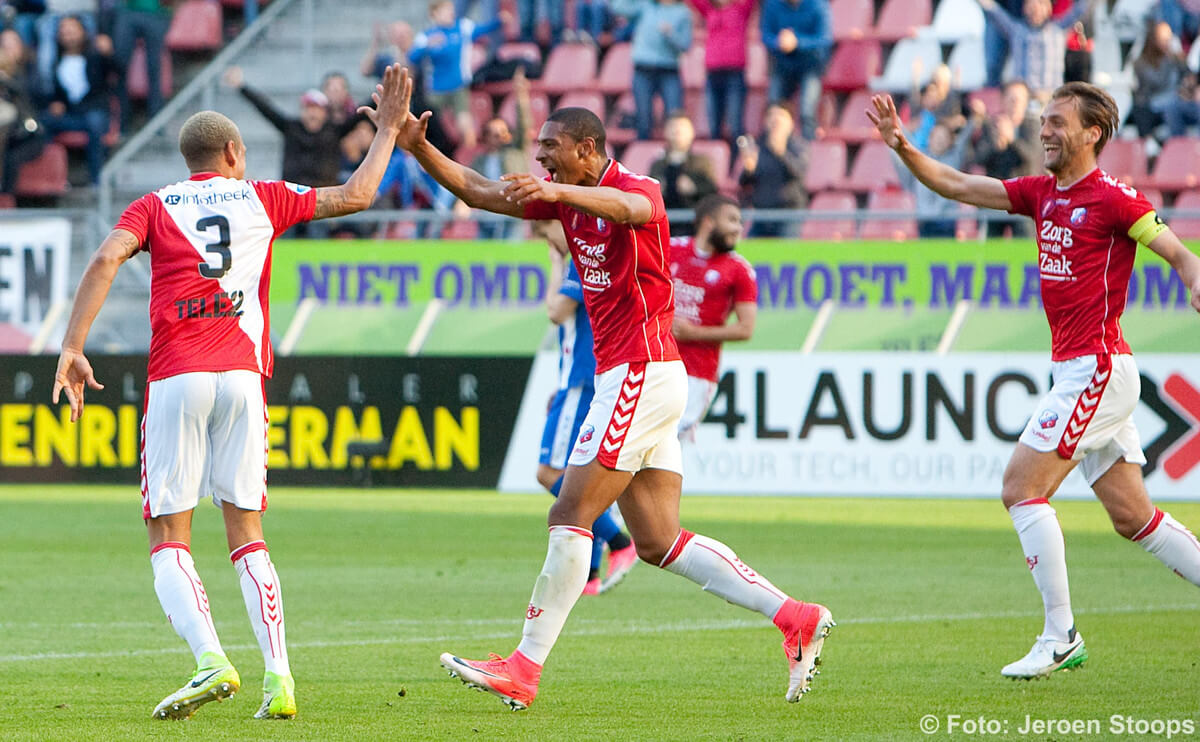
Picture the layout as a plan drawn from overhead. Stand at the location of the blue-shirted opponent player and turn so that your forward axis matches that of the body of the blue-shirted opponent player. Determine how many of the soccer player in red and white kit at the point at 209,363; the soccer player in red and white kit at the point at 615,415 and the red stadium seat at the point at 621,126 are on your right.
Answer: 1

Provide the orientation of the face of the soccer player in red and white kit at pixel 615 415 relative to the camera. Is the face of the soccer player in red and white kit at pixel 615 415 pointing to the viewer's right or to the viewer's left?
to the viewer's left

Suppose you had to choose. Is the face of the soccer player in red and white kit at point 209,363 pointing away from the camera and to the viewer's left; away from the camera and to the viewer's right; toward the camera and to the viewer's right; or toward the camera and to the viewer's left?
away from the camera and to the viewer's right

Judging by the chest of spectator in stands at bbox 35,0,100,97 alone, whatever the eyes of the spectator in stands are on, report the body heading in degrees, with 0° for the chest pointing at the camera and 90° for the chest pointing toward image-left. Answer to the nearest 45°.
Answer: approximately 0°

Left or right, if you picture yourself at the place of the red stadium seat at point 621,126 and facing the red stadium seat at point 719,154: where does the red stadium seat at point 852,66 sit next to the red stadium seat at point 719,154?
left

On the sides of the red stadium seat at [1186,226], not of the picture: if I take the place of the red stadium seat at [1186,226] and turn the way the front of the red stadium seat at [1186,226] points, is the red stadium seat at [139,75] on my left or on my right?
on my right

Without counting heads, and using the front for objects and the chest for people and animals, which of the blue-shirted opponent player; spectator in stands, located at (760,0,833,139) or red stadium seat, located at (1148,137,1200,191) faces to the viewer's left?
the blue-shirted opponent player

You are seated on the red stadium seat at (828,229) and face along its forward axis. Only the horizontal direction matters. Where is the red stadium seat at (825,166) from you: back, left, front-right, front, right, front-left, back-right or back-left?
back

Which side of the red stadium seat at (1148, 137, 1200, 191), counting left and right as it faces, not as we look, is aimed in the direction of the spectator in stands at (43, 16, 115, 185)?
right

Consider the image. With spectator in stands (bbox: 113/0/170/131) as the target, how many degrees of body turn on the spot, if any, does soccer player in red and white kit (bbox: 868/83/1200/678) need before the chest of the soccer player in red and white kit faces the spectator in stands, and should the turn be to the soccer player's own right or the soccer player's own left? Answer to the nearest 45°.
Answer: approximately 90° to the soccer player's own right

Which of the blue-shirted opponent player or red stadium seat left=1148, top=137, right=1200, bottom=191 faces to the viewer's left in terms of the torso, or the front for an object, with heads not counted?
the blue-shirted opponent player
